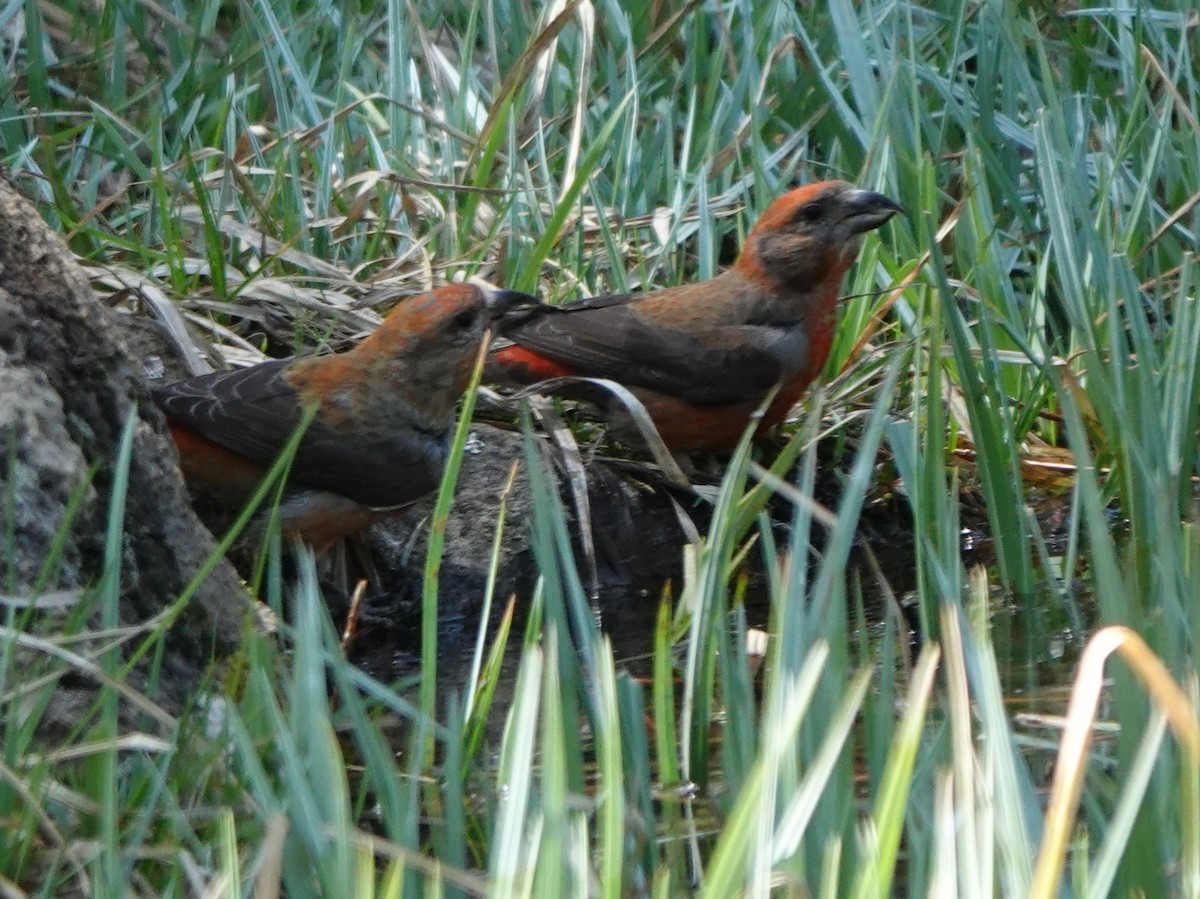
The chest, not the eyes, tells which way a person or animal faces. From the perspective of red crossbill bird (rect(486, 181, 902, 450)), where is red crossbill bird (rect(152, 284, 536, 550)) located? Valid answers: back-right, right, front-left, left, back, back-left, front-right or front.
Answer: back-right

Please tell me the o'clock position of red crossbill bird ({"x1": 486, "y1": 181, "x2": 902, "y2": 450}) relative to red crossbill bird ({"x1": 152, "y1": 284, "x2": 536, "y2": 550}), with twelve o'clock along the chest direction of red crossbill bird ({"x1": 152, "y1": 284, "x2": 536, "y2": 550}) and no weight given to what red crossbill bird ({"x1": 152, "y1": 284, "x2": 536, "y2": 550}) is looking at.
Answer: red crossbill bird ({"x1": 486, "y1": 181, "x2": 902, "y2": 450}) is roughly at 11 o'clock from red crossbill bird ({"x1": 152, "y1": 284, "x2": 536, "y2": 550}).

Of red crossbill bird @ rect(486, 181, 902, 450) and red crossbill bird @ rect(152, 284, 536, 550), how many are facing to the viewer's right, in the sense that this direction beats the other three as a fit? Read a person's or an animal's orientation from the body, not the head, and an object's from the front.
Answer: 2

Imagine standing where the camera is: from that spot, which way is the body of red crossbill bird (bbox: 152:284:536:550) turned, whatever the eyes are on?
to the viewer's right

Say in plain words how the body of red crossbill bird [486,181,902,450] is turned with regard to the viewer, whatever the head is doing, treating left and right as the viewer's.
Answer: facing to the right of the viewer
